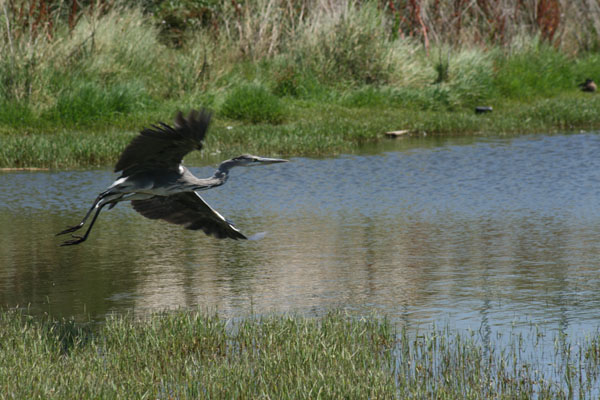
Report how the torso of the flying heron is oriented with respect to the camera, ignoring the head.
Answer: to the viewer's right

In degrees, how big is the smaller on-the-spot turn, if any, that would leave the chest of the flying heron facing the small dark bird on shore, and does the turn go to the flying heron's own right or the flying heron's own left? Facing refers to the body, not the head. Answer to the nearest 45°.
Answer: approximately 45° to the flying heron's own left
